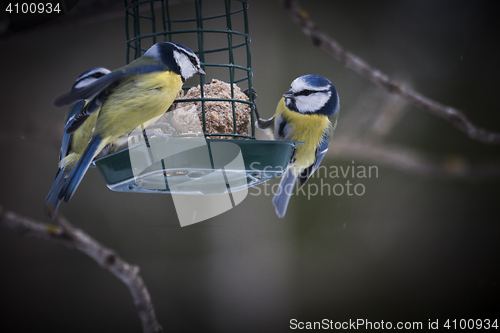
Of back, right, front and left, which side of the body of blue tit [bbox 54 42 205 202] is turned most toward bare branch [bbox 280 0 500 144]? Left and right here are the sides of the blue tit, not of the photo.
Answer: front

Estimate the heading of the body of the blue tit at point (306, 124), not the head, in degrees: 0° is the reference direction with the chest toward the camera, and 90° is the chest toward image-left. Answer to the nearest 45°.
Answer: approximately 45°

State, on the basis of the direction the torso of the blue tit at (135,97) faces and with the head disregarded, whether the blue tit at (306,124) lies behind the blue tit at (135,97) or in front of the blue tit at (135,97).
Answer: in front

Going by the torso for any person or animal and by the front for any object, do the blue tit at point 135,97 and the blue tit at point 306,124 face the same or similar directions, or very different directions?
very different directions

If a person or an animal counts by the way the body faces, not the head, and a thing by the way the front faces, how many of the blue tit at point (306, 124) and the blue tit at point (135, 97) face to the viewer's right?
1

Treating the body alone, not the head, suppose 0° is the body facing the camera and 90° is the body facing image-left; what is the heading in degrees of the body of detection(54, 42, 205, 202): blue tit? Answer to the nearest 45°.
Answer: approximately 270°

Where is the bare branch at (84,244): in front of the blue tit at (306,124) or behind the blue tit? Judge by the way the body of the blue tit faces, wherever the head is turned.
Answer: in front

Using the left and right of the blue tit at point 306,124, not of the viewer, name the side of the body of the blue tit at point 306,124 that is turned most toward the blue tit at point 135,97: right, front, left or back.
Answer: front
